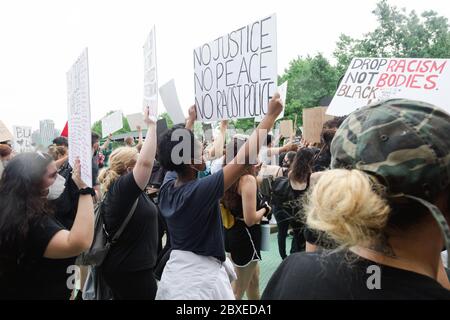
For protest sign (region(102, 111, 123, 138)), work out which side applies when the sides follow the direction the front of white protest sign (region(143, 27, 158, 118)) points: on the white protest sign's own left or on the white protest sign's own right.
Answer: on the white protest sign's own right

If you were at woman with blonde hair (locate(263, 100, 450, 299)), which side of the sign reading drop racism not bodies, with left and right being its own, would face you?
front

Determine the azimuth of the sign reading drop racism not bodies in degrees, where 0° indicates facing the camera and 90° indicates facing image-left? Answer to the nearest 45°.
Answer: approximately 0°

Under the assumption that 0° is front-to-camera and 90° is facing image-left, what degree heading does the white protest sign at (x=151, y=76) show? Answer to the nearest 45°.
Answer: approximately 90°

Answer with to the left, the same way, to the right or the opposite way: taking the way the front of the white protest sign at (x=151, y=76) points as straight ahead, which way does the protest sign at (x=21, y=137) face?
to the left

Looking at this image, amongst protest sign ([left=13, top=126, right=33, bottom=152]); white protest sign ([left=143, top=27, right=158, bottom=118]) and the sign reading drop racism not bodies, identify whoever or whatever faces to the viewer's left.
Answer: the white protest sign

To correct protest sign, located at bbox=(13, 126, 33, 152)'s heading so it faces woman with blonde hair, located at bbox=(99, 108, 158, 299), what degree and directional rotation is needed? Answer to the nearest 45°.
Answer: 0° — it already faces them

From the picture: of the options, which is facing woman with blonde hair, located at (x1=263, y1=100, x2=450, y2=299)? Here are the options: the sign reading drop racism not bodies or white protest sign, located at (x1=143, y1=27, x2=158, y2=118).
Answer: the sign reading drop racism not bodies
